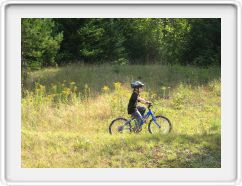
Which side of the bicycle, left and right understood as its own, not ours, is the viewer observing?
right

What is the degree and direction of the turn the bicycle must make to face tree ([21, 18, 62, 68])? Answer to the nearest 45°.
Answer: approximately 135° to its left
